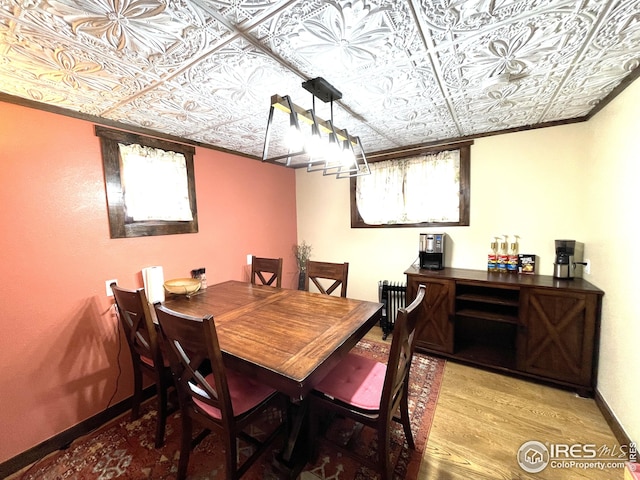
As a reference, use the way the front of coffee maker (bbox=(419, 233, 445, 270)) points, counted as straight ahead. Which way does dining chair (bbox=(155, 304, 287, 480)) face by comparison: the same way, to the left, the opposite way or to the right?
the opposite way

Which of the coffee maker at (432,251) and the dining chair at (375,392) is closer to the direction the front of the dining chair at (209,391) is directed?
the coffee maker

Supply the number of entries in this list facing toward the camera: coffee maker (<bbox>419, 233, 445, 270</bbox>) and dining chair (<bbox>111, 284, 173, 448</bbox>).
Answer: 1

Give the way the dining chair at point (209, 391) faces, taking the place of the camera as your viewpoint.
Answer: facing away from the viewer and to the right of the viewer

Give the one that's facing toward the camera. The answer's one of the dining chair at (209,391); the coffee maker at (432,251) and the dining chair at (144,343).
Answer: the coffee maker

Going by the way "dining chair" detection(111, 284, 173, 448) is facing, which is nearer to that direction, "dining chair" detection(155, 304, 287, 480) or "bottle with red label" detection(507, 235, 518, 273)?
the bottle with red label

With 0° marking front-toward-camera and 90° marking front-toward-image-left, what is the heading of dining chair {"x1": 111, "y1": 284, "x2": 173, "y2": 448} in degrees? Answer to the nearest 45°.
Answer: approximately 225°

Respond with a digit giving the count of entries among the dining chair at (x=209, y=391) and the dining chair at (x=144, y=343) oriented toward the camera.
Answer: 0

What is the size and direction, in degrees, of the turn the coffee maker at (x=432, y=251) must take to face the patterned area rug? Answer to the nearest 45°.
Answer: approximately 45° to its right

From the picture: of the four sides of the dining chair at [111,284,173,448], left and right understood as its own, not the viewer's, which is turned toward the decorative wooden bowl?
front

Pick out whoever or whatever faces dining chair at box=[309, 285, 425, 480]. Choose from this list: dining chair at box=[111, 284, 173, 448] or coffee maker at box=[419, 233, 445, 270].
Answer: the coffee maker

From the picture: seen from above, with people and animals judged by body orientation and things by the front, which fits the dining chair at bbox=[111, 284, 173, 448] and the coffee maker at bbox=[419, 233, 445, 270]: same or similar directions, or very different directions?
very different directions

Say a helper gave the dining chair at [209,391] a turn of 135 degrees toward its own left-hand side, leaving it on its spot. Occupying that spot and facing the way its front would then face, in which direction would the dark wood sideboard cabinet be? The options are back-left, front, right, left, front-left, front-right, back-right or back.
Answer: back

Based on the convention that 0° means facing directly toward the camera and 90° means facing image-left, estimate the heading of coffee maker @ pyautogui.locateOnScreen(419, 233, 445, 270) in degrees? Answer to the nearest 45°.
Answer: approximately 0°
